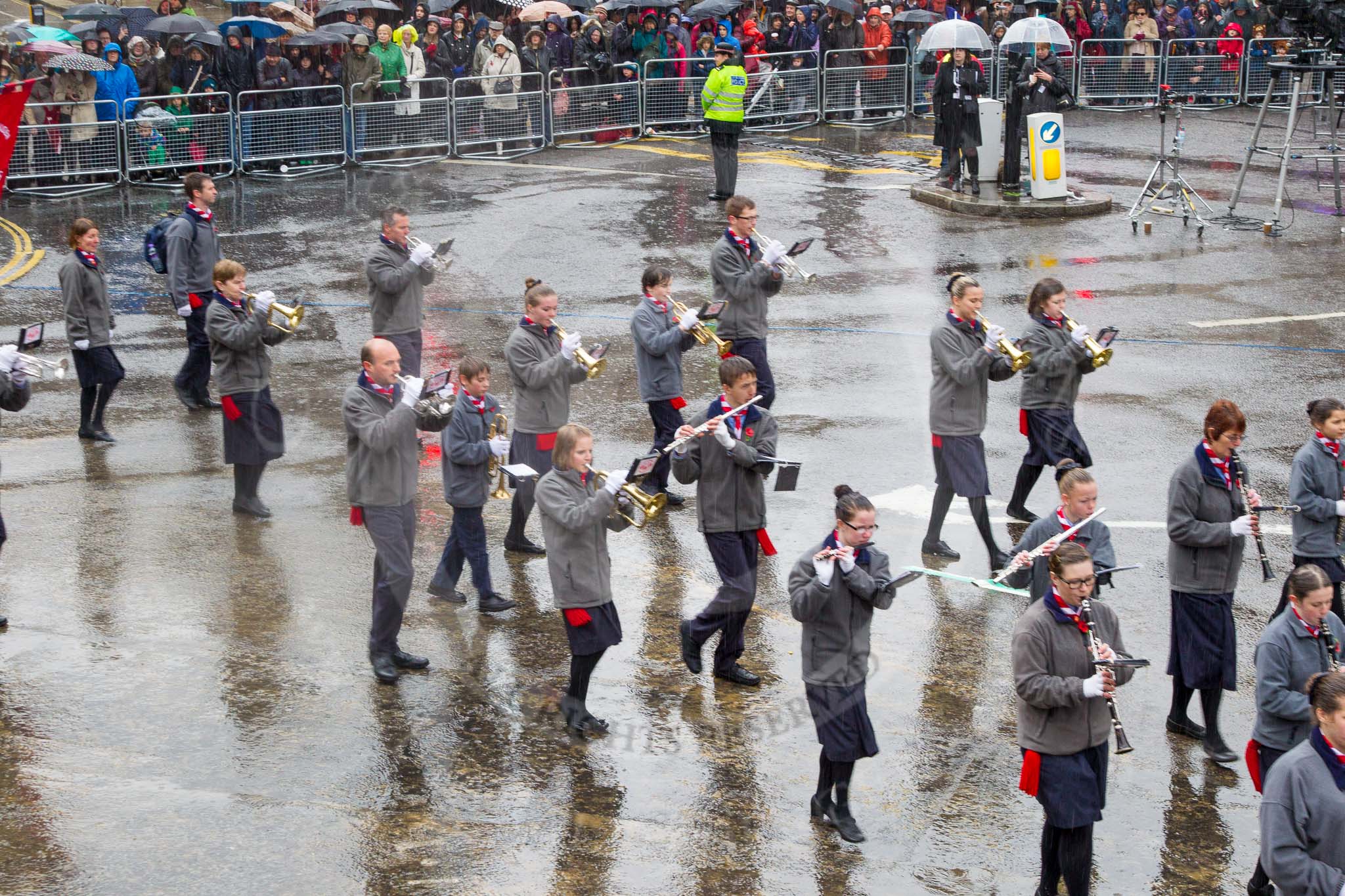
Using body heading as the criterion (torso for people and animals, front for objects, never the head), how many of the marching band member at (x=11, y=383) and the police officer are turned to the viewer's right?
1

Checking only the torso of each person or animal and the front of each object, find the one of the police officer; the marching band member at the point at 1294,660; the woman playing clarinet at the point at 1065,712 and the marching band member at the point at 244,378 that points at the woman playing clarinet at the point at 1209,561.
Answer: the marching band member at the point at 244,378

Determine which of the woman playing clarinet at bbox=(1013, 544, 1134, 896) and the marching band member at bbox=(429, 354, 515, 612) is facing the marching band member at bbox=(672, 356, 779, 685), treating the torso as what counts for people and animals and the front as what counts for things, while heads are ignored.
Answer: the marching band member at bbox=(429, 354, 515, 612)

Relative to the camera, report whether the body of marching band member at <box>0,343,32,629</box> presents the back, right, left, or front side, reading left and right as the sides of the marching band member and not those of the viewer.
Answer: right

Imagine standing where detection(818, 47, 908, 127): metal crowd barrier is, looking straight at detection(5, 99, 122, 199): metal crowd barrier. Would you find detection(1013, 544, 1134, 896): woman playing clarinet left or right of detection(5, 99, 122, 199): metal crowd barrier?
left

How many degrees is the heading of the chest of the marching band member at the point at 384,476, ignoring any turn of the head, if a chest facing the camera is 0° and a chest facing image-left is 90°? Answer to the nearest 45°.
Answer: approximately 315°

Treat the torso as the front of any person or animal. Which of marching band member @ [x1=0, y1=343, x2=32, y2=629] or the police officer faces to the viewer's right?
the marching band member
